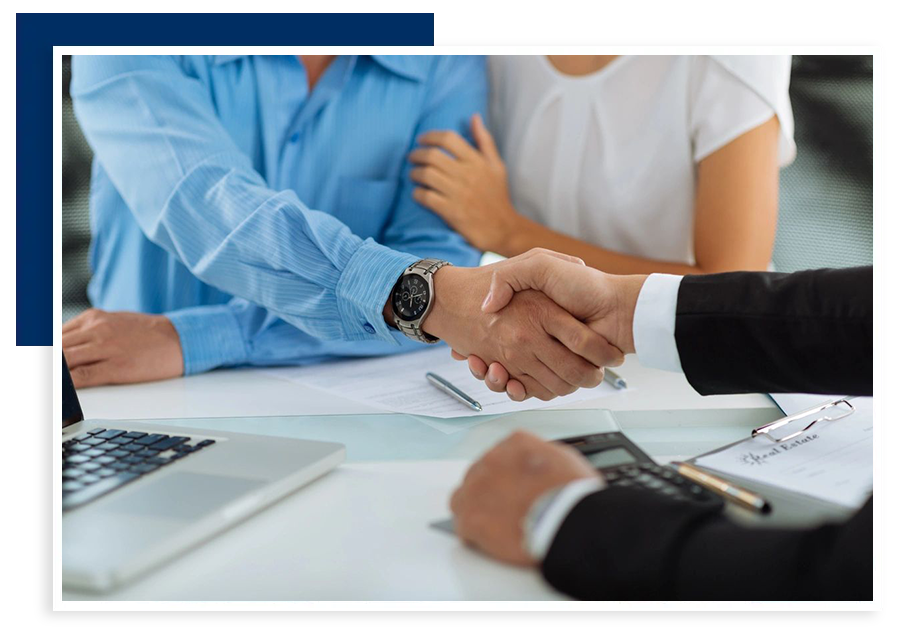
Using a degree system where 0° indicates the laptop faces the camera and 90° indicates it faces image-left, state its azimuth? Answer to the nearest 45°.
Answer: approximately 315°

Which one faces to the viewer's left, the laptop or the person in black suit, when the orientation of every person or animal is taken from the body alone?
the person in black suit

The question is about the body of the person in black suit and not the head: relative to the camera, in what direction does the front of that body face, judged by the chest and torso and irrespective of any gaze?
to the viewer's left

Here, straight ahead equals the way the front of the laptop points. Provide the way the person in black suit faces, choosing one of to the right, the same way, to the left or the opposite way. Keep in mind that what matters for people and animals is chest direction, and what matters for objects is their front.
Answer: the opposite way

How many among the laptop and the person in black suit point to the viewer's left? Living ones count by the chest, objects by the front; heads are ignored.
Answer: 1
